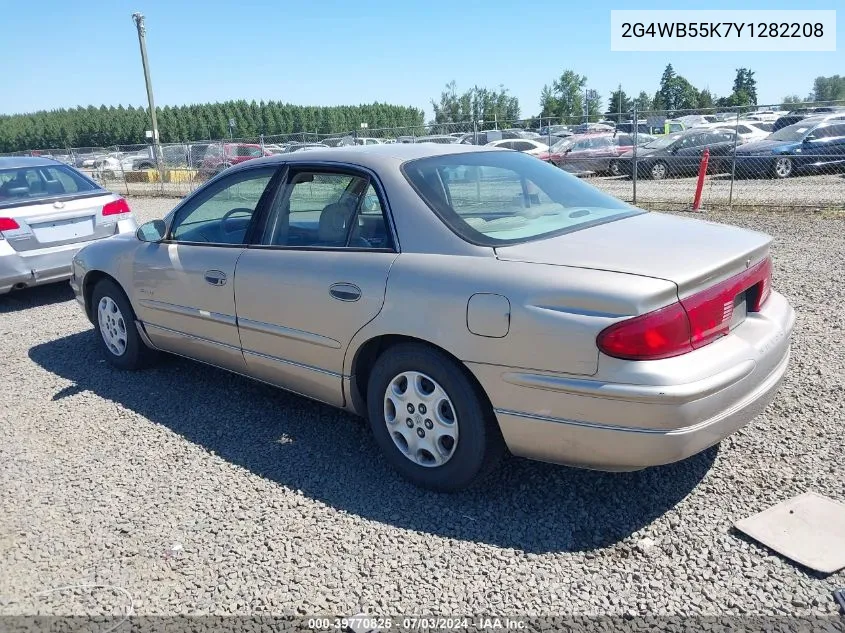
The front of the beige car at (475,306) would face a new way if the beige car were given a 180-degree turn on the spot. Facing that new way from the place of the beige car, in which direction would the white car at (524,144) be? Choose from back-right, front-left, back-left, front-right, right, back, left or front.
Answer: back-left

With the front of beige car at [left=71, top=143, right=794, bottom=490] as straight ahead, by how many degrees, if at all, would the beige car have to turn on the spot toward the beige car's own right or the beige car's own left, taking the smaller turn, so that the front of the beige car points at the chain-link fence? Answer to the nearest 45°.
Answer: approximately 45° to the beige car's own right

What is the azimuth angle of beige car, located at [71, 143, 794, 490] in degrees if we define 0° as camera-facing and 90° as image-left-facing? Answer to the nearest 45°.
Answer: approximately 135°
